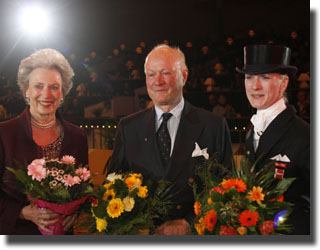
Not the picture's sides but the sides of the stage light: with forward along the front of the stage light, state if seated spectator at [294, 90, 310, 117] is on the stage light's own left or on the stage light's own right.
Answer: on the stage light's own left

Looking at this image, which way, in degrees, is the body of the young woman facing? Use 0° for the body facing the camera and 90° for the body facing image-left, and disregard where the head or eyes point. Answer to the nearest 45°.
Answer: approximately 45°

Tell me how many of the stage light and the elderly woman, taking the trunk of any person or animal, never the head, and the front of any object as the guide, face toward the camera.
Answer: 2

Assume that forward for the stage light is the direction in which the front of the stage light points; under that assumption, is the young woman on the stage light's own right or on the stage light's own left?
on the stage light's own left
